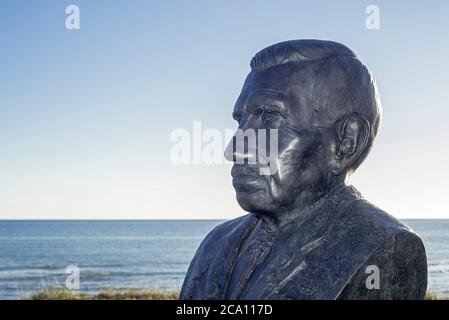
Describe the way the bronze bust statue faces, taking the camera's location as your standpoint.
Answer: facing the viewer and to the left of the viewer
